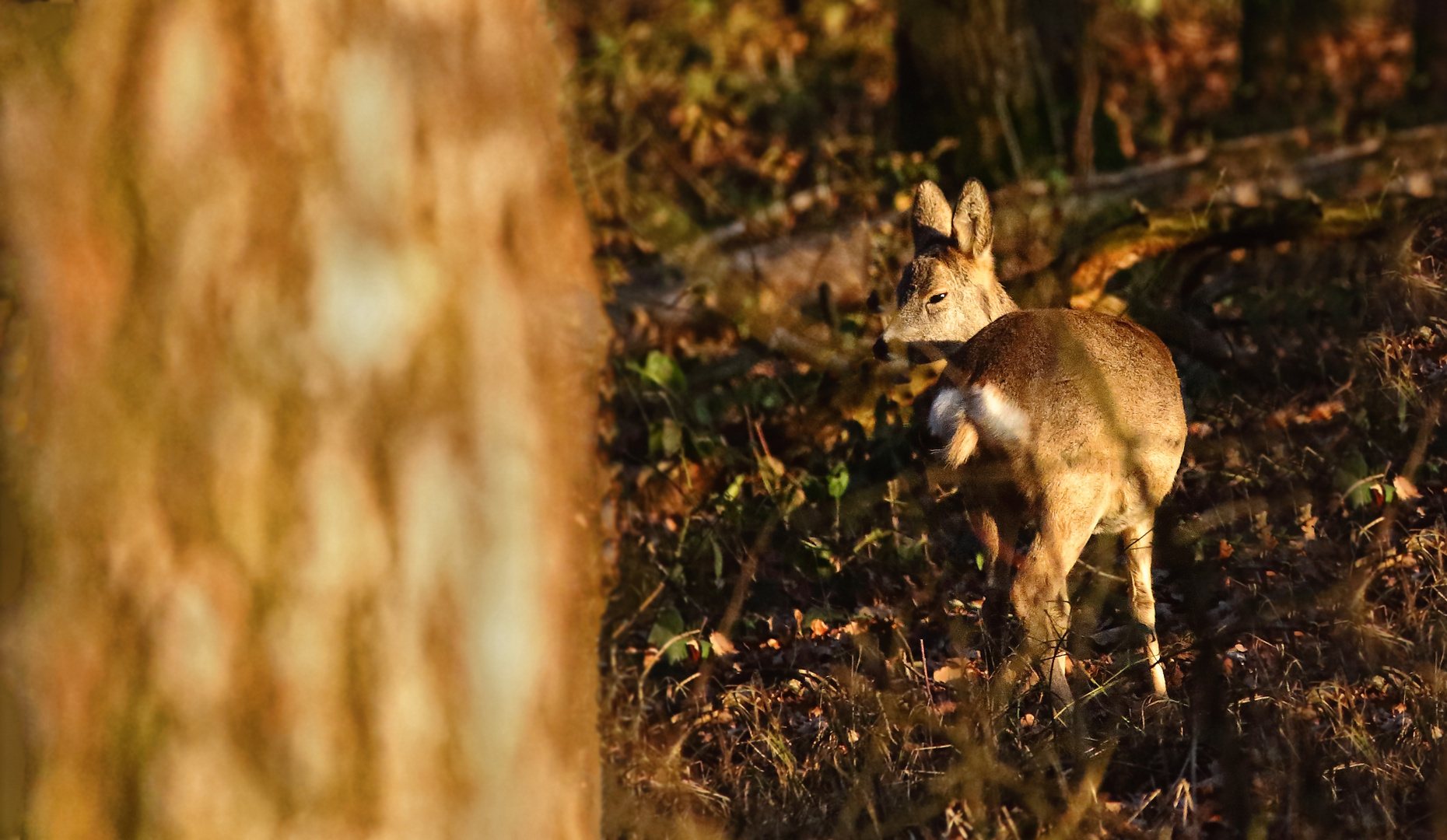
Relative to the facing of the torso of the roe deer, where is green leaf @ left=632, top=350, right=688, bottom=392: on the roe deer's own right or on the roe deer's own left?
on the roe deer's own left

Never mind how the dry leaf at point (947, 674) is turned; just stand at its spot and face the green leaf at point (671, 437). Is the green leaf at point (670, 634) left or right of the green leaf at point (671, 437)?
left

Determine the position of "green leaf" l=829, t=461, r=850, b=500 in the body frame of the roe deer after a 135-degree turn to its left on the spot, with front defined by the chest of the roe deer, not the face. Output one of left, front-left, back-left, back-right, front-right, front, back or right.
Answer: front-right
